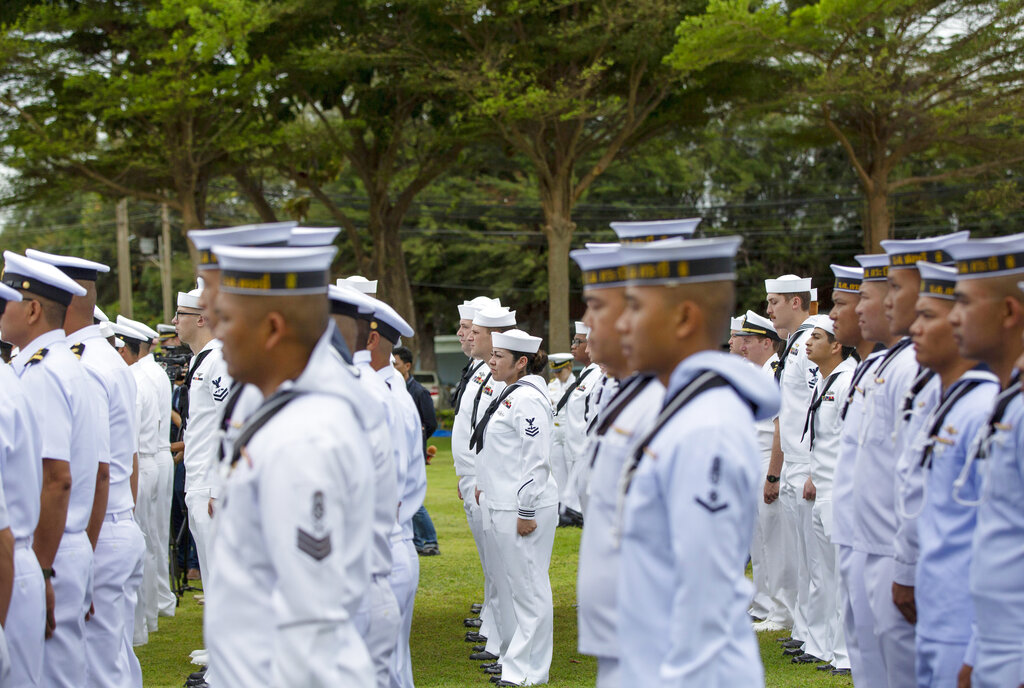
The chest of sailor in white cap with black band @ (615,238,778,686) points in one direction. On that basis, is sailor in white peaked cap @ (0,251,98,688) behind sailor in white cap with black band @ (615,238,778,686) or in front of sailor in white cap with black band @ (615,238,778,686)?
in front

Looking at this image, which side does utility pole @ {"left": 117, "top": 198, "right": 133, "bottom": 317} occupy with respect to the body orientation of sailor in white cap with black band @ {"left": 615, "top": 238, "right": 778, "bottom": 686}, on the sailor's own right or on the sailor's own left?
on the sailor's own right

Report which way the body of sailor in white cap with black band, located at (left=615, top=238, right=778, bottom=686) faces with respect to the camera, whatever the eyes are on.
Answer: to the viewer's left

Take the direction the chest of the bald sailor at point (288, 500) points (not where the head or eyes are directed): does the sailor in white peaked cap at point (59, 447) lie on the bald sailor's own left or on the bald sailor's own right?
on the bald sailor's own right

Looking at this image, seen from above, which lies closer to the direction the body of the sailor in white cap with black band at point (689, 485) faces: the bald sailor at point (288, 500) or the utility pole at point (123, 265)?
the bald sailor
